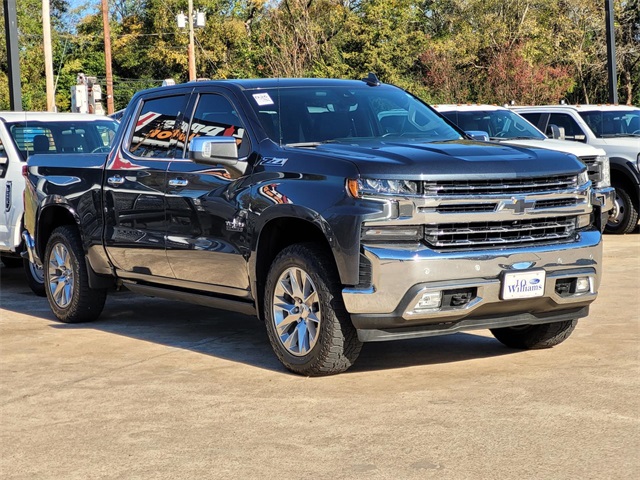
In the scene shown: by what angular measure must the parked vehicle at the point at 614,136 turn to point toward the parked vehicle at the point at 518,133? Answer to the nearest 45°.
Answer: approximately 90° to its right

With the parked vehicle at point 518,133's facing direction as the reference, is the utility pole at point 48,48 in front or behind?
behind

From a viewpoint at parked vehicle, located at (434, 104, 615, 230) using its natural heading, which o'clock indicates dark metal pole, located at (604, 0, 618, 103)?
The dark metal pole is roughly at 8 o'clock from the parked vehicle.

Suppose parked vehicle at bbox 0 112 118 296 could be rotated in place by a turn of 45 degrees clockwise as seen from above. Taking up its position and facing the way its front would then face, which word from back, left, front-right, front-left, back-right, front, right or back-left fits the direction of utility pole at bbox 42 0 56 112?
back

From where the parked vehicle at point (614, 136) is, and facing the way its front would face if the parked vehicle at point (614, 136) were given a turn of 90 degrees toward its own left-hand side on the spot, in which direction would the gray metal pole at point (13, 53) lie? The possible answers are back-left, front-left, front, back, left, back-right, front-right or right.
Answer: back-left

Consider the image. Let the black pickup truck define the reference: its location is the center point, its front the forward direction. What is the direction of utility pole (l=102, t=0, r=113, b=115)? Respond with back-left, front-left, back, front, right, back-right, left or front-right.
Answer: back-left

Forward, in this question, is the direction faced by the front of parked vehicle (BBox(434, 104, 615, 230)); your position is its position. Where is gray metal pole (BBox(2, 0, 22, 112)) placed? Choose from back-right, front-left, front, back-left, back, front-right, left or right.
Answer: back-right

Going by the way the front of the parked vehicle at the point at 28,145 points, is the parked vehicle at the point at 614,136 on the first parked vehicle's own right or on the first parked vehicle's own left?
on the first parked vehicle's own left

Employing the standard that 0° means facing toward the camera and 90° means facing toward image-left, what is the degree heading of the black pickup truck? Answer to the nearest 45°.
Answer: approximately 315°
